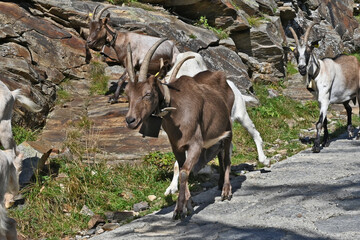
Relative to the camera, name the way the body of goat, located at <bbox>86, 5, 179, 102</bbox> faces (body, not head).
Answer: to the viewer's left

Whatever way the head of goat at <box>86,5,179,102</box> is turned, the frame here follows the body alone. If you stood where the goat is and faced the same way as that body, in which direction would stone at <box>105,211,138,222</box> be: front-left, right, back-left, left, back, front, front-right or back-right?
left

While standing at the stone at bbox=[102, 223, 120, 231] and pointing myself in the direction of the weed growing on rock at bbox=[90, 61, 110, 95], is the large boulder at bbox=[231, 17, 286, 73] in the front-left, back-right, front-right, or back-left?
front-right

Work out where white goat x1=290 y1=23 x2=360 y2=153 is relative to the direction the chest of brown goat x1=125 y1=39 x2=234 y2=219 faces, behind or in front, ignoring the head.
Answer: behind

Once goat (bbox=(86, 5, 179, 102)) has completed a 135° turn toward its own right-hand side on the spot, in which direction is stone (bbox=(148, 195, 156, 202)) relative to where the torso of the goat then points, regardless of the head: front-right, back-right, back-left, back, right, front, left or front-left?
back-right

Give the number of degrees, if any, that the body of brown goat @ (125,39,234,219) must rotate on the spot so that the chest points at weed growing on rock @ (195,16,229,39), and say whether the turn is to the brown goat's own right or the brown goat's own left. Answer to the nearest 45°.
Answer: approximately 135° to the brown goat's own right

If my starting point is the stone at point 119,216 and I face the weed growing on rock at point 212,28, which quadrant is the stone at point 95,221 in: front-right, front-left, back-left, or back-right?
back-left

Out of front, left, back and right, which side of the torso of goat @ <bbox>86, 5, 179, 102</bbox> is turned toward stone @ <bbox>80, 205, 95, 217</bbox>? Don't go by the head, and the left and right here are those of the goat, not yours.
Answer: left

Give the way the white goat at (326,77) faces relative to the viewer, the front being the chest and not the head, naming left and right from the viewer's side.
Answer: facing the viewer and to the left of the viewer
